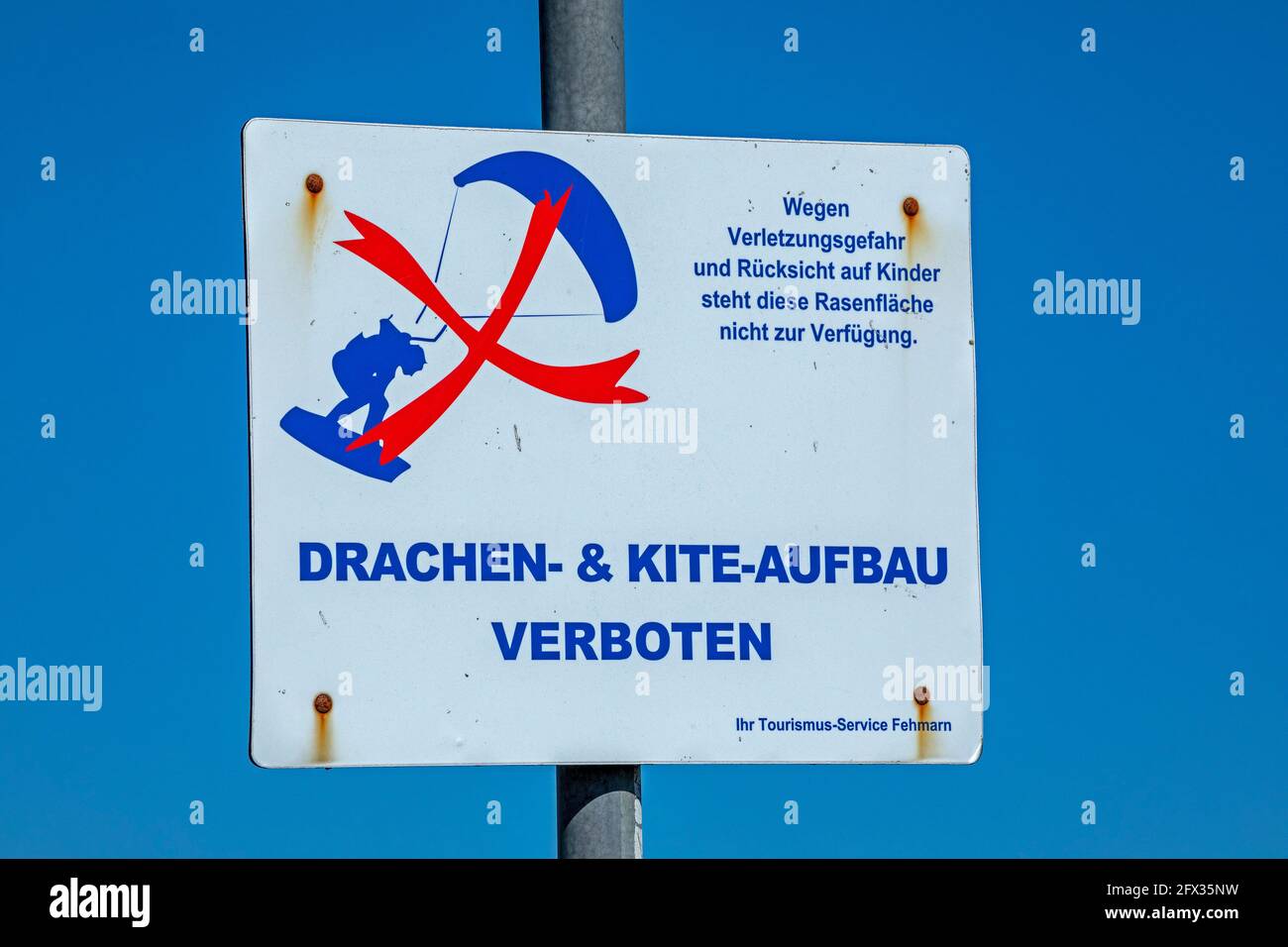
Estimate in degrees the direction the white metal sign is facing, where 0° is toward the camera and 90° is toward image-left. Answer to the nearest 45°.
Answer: approximately 0°
